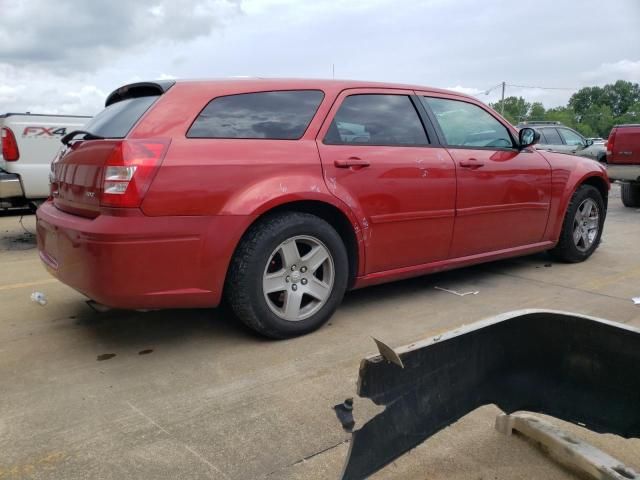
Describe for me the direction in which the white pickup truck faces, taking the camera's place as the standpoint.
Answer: facing away from the viewer and to the right of the viewer

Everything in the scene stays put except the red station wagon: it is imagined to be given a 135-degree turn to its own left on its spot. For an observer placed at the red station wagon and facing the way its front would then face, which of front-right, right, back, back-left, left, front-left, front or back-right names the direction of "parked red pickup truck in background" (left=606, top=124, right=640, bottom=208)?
back-right

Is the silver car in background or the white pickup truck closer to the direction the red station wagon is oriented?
the silver car in background

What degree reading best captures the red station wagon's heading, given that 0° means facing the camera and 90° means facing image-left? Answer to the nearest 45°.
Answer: approximately 225°

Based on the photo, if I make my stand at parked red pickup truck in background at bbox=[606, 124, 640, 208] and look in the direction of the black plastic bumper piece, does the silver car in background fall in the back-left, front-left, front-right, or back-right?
back-right

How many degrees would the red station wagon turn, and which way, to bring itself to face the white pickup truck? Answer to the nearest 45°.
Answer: approximately 90° to its left

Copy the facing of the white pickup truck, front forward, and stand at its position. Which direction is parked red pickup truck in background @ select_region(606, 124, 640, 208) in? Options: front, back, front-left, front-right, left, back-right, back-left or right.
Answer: front-right

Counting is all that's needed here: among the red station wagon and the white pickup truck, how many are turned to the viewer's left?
0

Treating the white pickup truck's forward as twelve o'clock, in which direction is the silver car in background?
The silver car in background is roughly at 1 o'clock from the white pickup truck.

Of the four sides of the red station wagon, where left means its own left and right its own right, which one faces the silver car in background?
front
